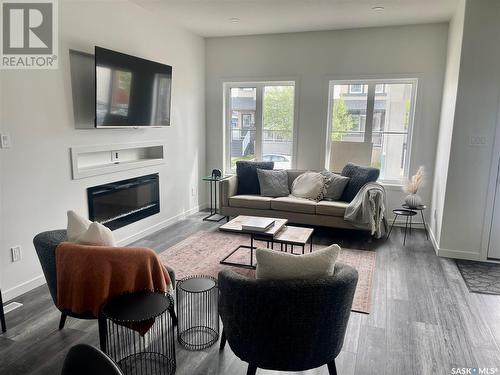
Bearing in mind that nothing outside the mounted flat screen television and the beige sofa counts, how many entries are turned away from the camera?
0

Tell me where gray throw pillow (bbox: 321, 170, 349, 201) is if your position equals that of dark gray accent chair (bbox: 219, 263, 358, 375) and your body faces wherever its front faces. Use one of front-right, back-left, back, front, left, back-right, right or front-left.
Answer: front

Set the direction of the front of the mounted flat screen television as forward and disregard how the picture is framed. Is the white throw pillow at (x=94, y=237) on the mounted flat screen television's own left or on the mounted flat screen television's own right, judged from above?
on the mounted flat screen television's own right

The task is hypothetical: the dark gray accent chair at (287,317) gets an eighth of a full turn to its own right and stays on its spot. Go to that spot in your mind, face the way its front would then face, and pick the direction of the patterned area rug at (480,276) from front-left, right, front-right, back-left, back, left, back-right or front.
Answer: front

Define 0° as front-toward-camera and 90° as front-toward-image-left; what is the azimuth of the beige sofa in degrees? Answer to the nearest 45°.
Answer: approximately 0°

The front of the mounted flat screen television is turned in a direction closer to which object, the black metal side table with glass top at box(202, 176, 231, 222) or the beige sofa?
the beige sofa

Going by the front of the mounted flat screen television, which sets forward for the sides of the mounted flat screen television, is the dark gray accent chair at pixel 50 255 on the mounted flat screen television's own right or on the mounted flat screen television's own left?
on the mounted flat screen television's own right

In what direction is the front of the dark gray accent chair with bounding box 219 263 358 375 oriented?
away from the camera

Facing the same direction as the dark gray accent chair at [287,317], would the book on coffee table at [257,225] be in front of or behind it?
in front

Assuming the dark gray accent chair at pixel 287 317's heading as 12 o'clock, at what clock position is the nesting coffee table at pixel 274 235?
The nesting coffee table is roughly at 12 o'clock from the dark gray accent chair.

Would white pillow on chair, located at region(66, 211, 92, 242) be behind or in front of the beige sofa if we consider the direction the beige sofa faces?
in front

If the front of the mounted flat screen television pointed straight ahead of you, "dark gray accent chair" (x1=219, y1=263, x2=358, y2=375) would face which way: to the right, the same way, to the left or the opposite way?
to the left

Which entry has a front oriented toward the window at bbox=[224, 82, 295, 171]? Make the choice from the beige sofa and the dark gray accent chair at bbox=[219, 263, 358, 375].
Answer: the dark gray accent chair

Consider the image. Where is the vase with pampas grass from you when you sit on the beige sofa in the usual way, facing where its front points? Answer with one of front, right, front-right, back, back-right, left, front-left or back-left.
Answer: left

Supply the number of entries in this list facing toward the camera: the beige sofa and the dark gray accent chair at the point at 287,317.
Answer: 1

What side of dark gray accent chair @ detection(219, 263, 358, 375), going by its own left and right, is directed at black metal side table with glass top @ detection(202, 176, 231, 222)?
front

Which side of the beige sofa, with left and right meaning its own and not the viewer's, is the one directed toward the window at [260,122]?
back

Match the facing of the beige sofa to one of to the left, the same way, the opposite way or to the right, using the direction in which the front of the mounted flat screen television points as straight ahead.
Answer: to the right

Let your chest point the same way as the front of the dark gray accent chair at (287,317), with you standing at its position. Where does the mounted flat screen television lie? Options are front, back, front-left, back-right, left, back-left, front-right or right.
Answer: front-left

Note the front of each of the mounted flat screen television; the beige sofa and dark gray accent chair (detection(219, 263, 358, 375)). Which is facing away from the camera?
the dark gray accent chair

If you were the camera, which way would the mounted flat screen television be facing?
facing the viewer and to the right of the viewer

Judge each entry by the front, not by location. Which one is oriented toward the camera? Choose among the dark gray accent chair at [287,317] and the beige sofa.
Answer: the beige sofa
